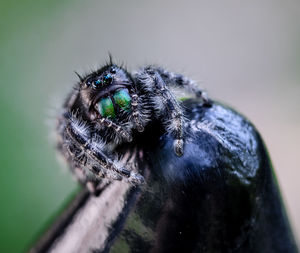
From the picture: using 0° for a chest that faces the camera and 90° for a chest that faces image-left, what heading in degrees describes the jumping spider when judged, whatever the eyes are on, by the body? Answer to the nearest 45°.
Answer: approximately 0°
